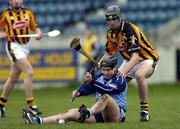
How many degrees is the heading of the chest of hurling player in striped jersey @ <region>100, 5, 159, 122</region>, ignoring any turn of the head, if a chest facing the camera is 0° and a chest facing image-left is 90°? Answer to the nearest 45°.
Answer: approximately 45°

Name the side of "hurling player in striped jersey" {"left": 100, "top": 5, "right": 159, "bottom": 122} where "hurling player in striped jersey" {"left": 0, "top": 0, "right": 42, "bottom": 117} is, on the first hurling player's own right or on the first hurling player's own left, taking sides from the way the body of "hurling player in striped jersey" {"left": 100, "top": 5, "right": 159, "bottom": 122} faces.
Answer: on the first hurling player's own right

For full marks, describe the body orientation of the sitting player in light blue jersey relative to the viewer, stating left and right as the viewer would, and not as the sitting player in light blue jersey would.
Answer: facing the viewer and to the left of the viewer

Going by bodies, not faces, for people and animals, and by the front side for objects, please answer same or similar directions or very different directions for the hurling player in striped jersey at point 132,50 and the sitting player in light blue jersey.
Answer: same or similar directions

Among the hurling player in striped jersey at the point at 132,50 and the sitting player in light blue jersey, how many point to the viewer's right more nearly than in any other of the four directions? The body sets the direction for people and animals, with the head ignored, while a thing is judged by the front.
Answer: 0

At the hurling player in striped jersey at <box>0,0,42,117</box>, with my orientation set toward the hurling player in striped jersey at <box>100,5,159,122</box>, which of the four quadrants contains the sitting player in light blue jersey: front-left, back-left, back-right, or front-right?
front-right

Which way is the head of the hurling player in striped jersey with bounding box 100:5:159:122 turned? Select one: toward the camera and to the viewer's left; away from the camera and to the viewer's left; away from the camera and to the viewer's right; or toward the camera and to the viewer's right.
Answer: toward the camera and to the viewer's left
